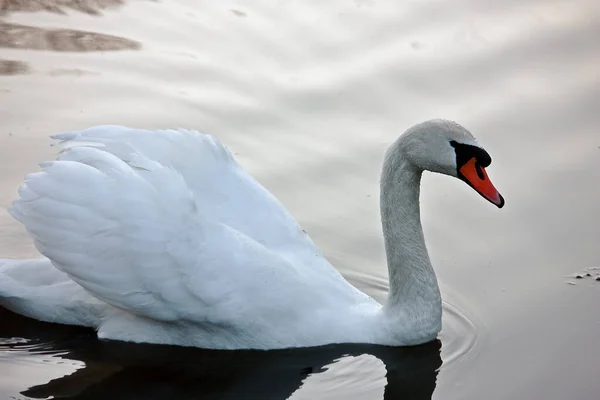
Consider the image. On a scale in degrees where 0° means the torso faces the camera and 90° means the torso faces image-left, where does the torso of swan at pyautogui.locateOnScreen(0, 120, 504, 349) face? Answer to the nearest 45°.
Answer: approximately 270°
